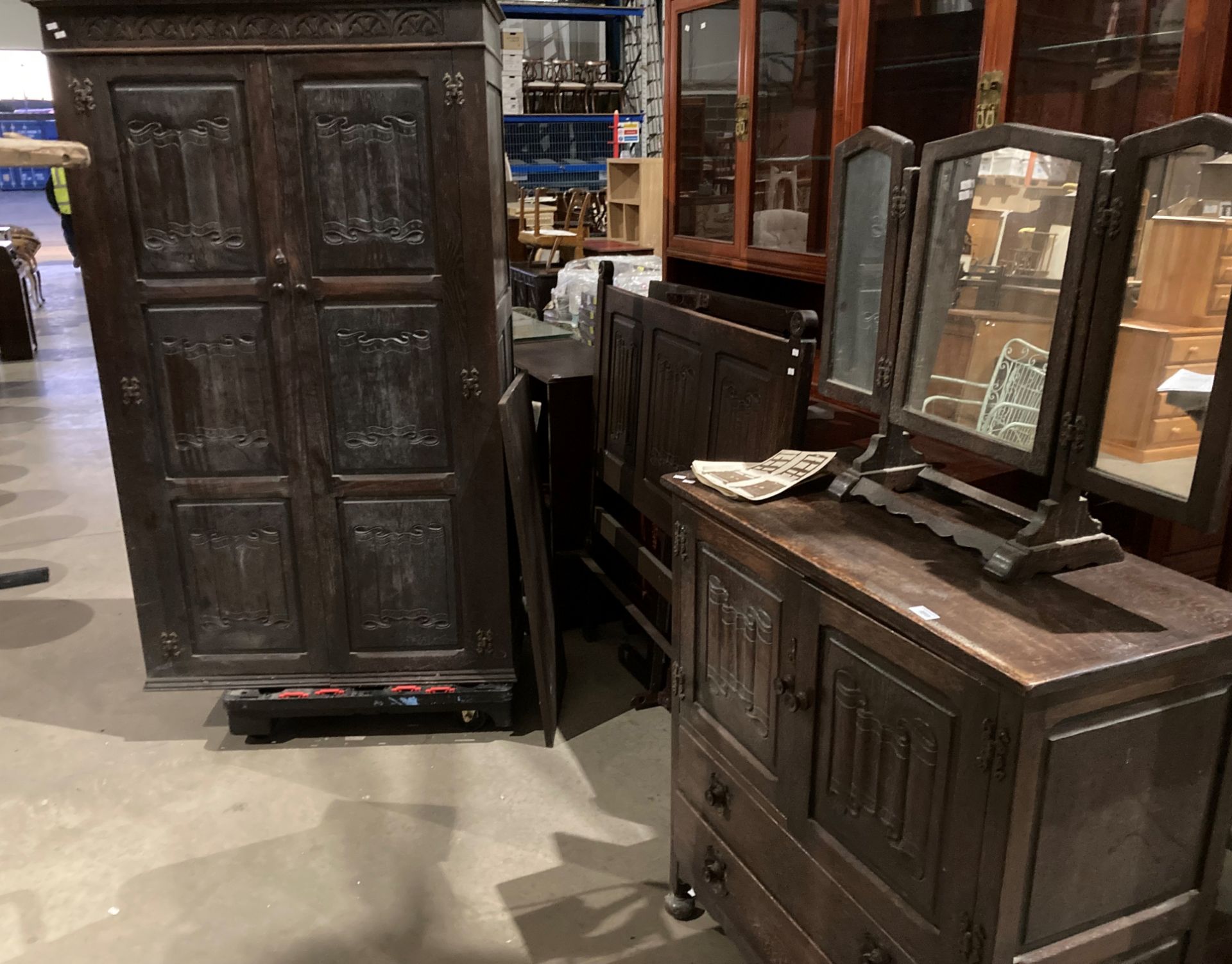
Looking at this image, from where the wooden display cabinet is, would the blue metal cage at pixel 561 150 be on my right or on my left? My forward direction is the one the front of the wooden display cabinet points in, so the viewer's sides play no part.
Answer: on my right

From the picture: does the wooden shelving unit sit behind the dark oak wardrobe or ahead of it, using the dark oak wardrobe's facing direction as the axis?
behind

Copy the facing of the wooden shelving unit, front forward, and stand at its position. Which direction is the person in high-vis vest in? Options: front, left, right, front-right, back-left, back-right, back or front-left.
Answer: right

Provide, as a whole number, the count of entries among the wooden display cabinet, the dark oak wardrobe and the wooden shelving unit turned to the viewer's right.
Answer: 0

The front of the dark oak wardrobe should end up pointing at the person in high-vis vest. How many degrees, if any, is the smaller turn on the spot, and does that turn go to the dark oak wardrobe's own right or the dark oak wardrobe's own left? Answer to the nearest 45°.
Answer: approximately 180°

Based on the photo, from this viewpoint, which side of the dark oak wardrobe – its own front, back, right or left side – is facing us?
front

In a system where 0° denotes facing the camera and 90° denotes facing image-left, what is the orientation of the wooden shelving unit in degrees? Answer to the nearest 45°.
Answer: approximately 45°

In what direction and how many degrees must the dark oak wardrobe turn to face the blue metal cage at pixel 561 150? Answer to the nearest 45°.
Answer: approximately 180°

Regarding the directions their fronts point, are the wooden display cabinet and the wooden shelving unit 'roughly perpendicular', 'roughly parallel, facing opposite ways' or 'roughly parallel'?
roughly parallel

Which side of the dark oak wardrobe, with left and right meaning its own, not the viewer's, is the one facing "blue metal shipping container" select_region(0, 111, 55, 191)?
back

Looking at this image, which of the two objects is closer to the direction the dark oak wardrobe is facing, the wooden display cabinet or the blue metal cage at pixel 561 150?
the wooden display cabinet

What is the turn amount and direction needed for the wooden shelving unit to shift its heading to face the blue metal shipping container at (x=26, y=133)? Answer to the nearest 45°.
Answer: approximately 90° to its right

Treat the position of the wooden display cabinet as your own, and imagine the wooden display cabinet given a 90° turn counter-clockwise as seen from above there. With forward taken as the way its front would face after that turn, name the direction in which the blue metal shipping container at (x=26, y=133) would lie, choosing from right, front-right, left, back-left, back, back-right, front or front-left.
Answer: back
